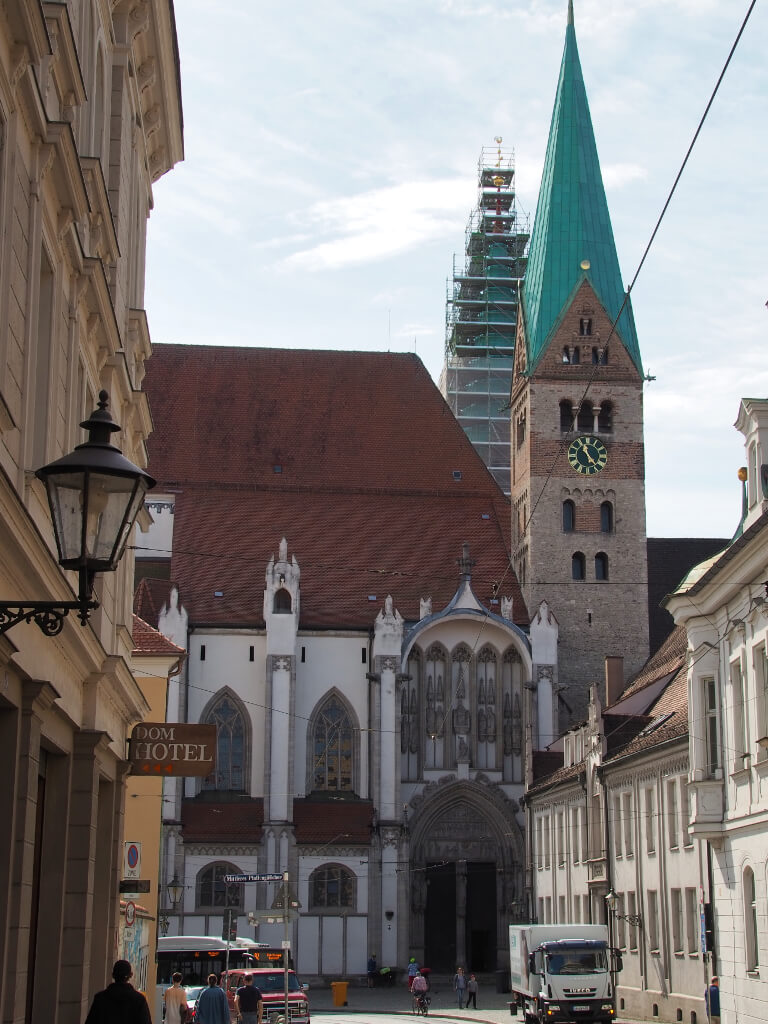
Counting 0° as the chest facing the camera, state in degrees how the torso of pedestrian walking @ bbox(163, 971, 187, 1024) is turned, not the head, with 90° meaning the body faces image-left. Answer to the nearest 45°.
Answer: approximately 180°

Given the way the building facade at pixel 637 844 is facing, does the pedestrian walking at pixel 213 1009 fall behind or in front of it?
in front

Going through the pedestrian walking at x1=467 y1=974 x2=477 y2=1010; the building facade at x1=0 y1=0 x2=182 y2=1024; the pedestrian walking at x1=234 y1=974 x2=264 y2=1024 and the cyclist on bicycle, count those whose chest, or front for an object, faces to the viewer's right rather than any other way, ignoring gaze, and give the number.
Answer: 1

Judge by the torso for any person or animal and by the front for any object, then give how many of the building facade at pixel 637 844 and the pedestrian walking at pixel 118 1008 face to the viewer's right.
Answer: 0

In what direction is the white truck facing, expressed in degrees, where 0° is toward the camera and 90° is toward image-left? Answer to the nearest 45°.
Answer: approximately 0°

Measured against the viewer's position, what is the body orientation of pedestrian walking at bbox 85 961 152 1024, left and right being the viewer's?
facing away from the viewer

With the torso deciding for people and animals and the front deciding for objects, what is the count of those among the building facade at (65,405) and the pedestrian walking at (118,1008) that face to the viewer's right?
1

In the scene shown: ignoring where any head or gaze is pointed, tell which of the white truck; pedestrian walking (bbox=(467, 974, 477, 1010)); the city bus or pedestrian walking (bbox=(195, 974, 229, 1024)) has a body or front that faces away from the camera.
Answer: pedestrian walking (bbox=(195, 974, 229, 1024))

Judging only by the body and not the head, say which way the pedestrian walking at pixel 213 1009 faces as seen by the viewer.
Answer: away from the camera

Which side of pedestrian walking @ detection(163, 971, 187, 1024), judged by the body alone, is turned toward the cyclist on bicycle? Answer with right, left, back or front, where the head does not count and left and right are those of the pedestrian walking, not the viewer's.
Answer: front
